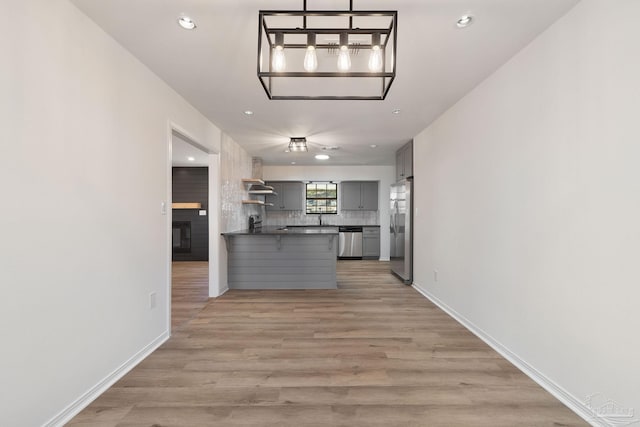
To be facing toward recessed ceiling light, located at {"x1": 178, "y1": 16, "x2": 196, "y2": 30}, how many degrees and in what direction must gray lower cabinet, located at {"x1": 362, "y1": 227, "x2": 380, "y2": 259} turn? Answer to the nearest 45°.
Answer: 0° — it already faces it

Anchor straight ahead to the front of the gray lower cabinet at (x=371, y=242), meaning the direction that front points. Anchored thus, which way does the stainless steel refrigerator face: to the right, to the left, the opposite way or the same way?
to the right

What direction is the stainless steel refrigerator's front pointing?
to the viewer's left

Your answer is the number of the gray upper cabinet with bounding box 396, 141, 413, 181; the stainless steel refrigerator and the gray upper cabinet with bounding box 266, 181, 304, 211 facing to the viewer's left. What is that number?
2

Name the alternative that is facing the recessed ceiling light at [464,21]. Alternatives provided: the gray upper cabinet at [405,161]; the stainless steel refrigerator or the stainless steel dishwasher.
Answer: the stainless steel dishwasher

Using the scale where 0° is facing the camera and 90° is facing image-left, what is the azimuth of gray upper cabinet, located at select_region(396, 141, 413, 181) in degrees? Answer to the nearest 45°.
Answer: approximately 90°

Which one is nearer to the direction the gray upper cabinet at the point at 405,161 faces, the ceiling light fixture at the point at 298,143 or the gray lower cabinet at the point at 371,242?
the ceiling light fixture

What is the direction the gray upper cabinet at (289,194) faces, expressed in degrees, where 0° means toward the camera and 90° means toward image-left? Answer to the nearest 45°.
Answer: approximately 0°

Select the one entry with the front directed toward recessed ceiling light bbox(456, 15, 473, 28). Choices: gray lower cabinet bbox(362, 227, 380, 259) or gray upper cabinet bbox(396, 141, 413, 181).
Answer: the gray lower cabinet

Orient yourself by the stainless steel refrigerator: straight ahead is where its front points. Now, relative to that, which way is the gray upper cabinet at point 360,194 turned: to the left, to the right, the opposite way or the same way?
to the left

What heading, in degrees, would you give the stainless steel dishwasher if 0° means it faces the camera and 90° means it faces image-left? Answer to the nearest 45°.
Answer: approximately 0°

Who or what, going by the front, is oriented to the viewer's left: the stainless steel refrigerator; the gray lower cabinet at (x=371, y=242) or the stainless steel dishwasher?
the stainless steel refrigerator

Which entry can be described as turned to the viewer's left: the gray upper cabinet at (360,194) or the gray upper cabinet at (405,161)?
the gray upper cabinet at (405,161)

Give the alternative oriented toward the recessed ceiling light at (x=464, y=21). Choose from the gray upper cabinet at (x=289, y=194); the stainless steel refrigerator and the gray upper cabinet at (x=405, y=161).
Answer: the gray upper cabinet at (x=289, y=194)
